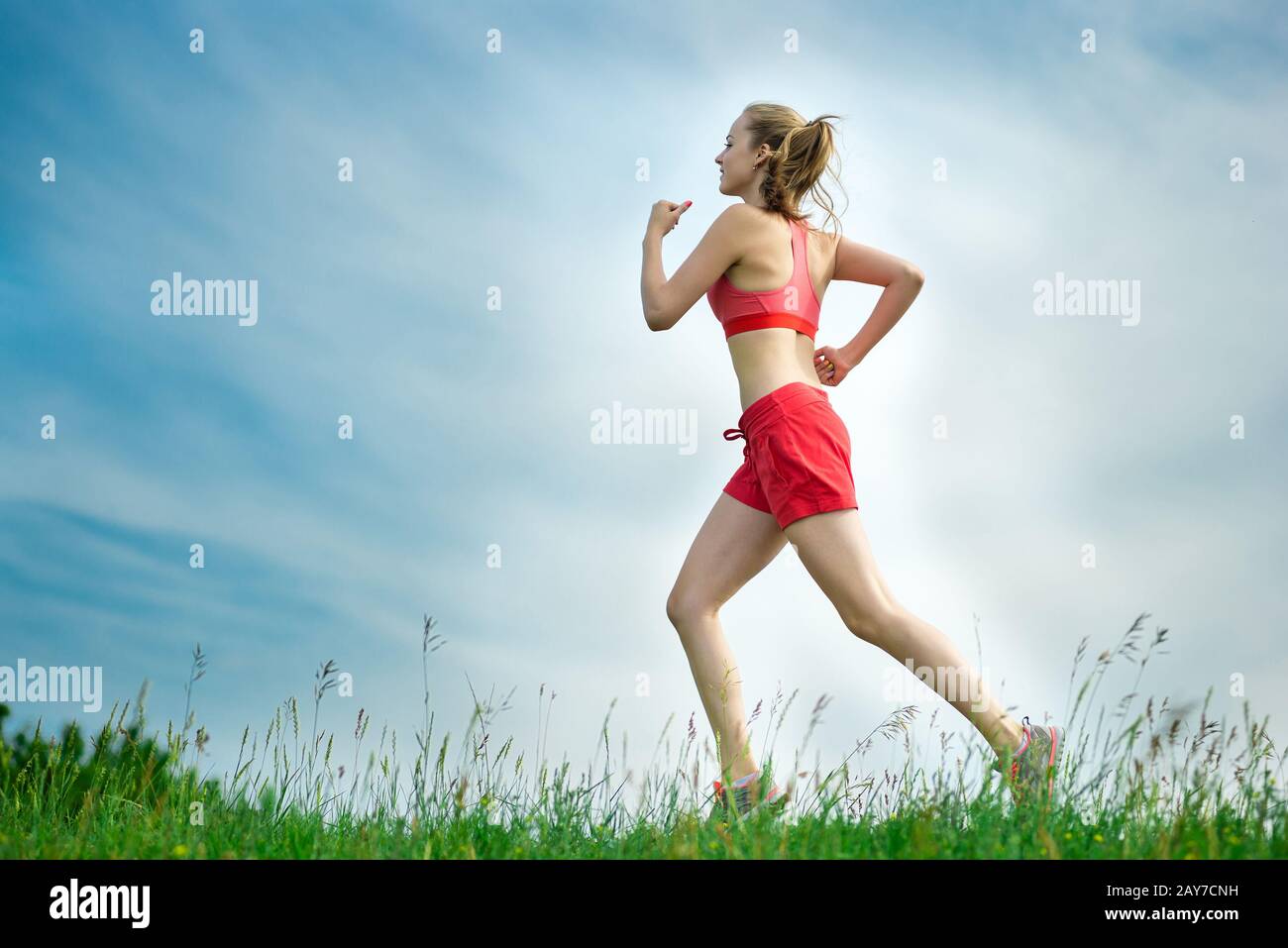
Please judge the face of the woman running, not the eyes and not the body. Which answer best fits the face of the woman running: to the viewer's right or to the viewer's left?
to the viewer's left

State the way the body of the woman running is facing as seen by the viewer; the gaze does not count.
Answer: to the viewer's left
